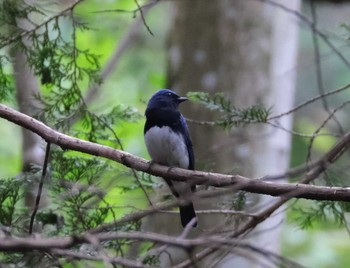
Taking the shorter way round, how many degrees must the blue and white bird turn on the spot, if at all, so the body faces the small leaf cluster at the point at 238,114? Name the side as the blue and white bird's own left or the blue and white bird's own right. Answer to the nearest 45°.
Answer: approximately 90° to the blue and white bird's own left

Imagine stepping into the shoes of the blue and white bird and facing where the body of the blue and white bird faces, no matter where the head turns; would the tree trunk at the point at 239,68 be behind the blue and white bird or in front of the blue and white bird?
behind

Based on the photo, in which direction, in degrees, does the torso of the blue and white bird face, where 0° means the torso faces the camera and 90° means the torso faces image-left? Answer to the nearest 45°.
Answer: approximately 45°
